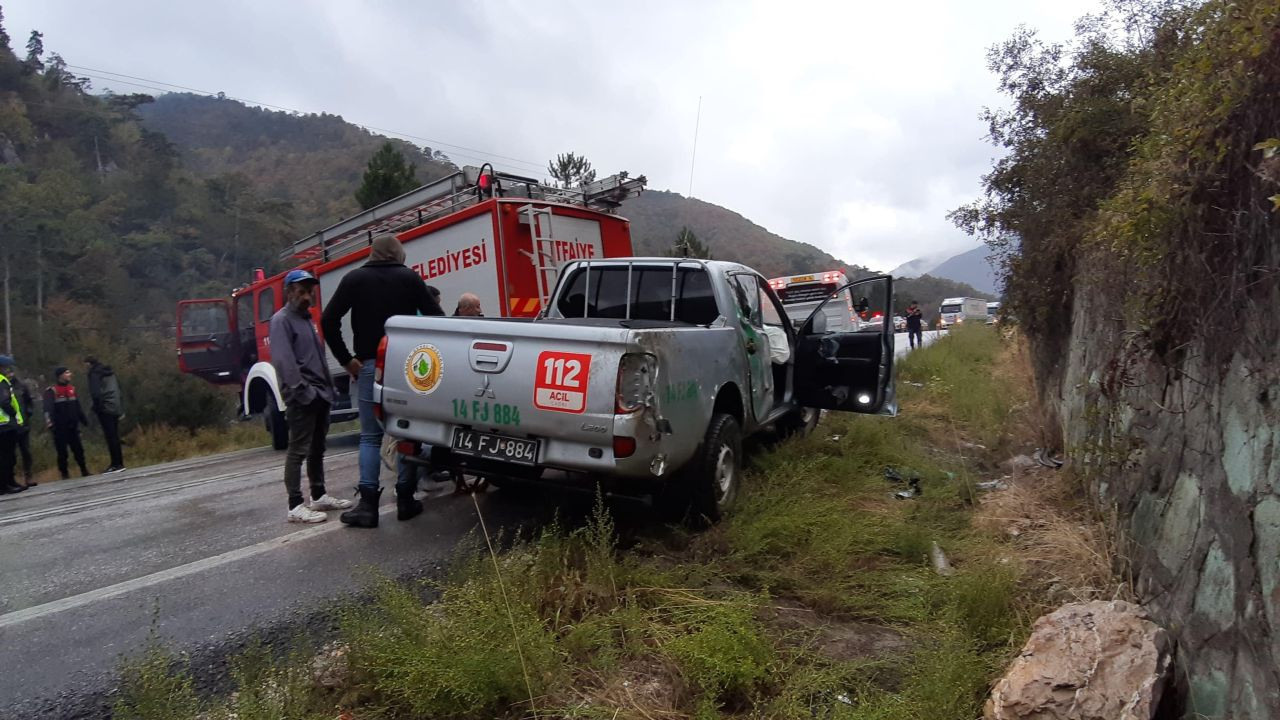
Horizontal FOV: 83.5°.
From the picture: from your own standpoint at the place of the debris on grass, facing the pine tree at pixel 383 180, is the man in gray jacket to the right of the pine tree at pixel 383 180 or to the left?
left

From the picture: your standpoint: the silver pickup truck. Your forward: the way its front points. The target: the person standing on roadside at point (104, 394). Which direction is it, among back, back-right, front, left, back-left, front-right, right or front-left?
left

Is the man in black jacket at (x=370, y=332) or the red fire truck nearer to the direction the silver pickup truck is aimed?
the red fire truck

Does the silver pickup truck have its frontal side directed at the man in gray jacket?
no

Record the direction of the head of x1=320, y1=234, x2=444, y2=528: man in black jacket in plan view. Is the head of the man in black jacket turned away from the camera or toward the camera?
away from the camera

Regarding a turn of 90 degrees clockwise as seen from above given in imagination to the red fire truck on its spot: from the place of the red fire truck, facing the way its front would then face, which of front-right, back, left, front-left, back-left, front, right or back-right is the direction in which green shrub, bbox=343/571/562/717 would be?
back-right

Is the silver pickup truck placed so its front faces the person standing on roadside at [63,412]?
no

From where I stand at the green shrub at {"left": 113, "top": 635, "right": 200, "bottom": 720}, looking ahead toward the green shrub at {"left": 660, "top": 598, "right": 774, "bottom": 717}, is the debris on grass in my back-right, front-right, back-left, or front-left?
front-left

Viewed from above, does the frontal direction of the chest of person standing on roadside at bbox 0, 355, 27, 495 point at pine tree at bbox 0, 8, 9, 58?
no

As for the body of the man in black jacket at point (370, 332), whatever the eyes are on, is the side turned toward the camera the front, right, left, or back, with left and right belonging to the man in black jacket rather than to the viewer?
back

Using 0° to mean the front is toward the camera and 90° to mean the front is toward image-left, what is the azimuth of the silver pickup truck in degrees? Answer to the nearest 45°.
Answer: approximately 225°

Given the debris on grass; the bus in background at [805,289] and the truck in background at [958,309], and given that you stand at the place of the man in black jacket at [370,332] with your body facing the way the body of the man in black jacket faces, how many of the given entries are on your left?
0

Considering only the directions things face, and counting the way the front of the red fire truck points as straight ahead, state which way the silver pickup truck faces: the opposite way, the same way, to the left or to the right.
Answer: to the right

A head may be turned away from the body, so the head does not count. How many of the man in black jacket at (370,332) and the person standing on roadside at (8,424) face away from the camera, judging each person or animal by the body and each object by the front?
1

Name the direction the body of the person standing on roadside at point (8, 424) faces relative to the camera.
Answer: to the viewer's right

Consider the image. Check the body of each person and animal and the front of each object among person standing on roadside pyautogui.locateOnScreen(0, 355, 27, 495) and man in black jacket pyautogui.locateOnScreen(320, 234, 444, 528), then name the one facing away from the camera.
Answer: the man in black jacket
